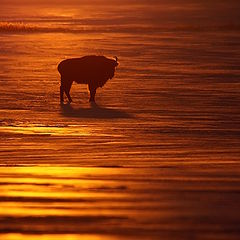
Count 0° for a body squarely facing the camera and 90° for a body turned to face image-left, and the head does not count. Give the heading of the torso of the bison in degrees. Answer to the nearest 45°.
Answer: approximately 270°
